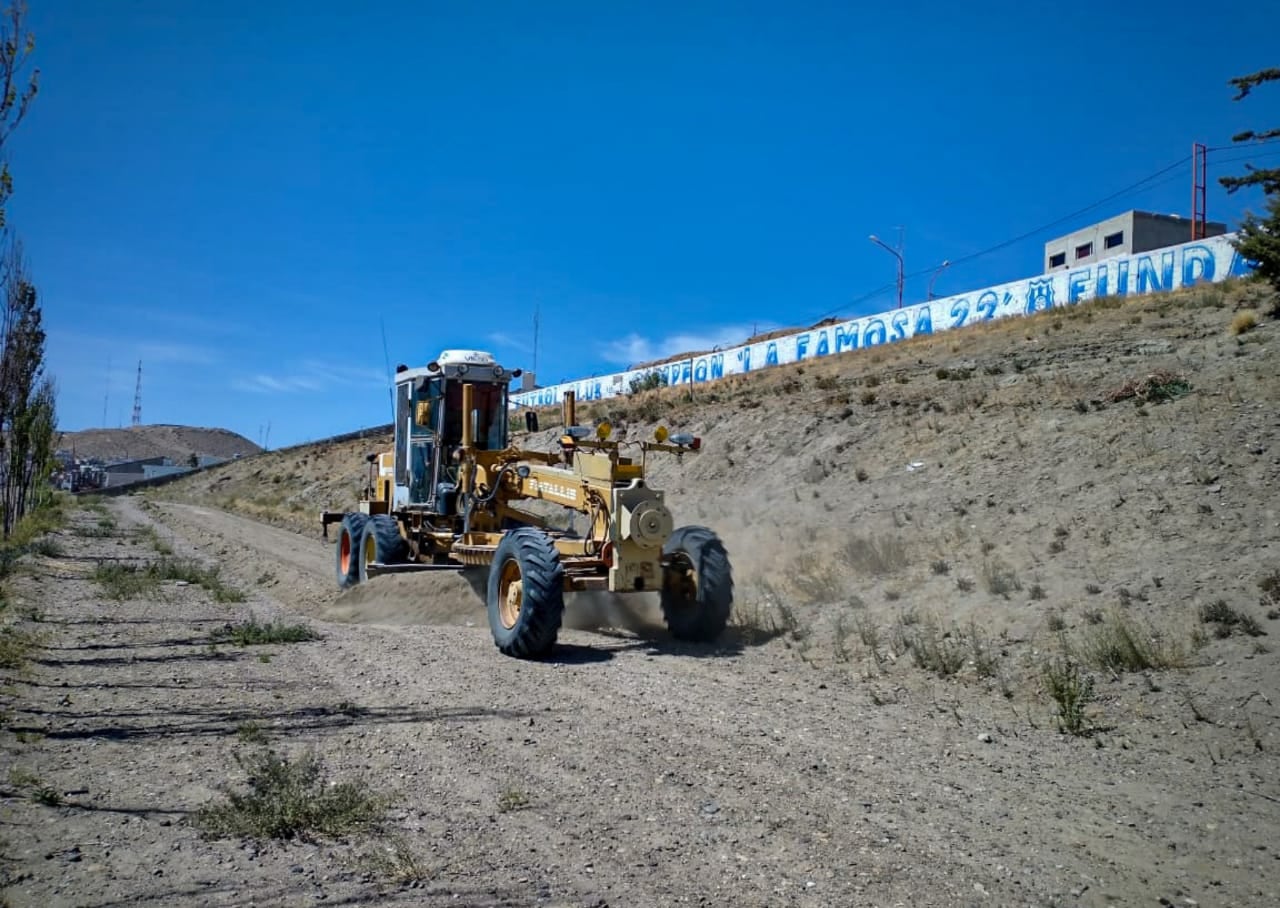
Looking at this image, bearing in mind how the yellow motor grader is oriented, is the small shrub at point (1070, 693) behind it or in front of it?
in front

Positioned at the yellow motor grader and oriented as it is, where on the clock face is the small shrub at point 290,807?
The small shrub is roughly at 2 o'clock from the yellow motor grader.

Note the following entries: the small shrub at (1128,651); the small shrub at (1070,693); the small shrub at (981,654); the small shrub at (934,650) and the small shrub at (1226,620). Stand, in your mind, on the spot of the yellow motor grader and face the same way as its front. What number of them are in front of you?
5

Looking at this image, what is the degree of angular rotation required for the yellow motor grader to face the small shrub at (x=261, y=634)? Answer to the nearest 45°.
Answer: approximately 135° to its right

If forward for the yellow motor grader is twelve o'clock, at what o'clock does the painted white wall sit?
The painted white wall is roughly at 9 o'clock from the yellow motor grader.

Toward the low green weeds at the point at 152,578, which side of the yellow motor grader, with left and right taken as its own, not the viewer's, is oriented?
back

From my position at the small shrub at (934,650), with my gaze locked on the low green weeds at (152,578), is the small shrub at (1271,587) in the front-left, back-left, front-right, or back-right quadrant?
back-right

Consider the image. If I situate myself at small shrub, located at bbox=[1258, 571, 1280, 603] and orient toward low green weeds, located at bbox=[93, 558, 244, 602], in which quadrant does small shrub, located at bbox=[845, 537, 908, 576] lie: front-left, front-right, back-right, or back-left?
front-right

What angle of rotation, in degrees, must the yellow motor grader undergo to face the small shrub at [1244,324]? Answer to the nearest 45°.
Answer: approximately 45° to its left

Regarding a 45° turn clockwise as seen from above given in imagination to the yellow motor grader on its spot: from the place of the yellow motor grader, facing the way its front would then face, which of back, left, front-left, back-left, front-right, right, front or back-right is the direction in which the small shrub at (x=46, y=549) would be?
back-right

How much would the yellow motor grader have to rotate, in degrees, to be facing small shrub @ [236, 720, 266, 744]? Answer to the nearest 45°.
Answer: approximately 45° to its right

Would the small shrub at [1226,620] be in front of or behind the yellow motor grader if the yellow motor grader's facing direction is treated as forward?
in front

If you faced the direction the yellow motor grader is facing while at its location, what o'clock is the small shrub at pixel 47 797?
The small shrub is roughly at 2 o'clock from the yellow motor grader.

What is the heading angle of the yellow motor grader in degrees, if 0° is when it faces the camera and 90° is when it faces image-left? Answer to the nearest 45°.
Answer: approximately 315°

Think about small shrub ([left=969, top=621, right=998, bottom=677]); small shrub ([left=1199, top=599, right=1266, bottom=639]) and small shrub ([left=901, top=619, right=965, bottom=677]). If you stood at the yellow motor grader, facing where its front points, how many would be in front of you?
3

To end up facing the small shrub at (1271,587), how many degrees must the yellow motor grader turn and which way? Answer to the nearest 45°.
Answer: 0° — it already faces it

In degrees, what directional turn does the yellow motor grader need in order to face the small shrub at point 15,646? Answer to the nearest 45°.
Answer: approximately 90° to its right

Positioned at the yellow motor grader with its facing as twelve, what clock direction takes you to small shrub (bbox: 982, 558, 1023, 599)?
The small shrub is roughly at 11 o'clock from the yellow motor grader.
